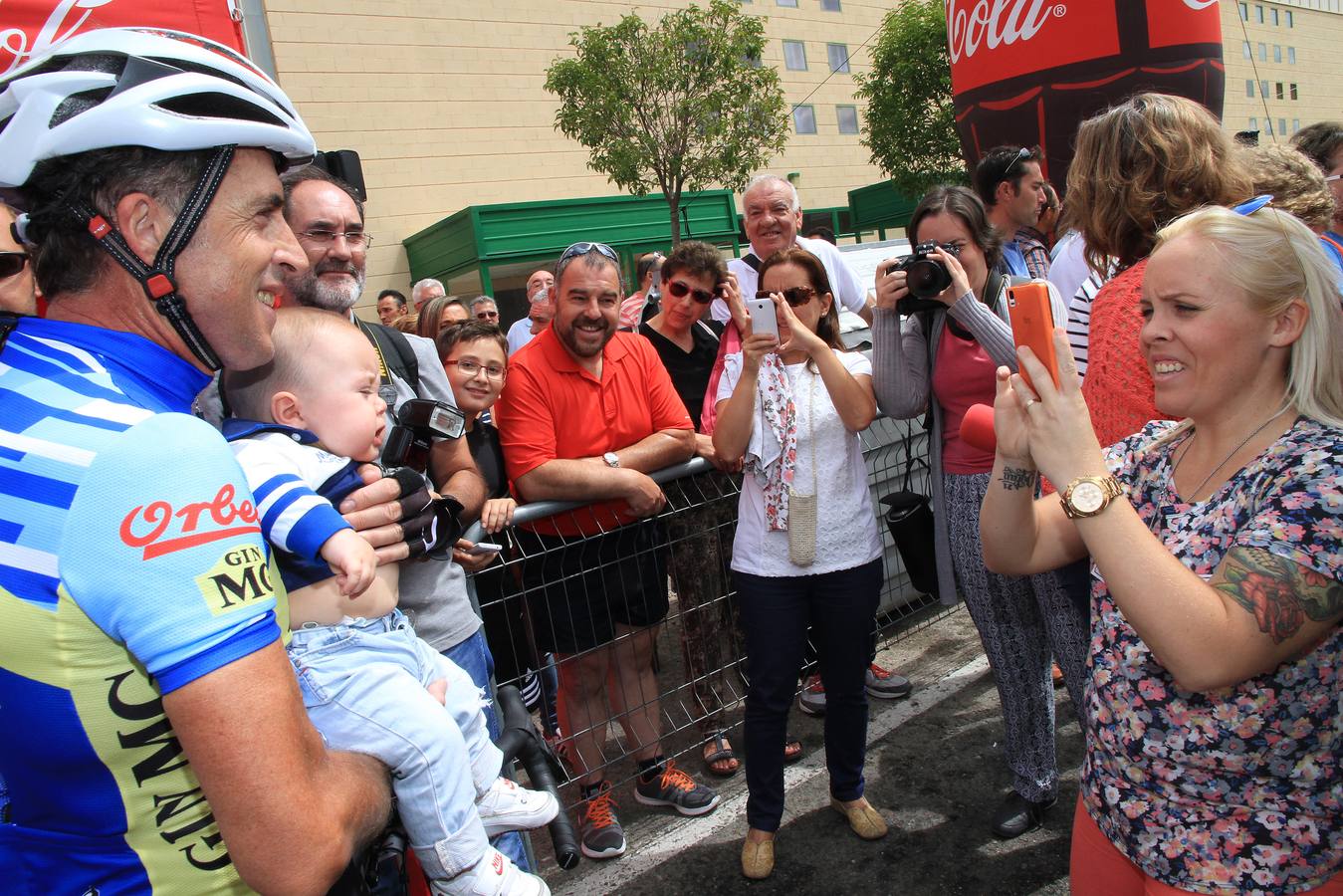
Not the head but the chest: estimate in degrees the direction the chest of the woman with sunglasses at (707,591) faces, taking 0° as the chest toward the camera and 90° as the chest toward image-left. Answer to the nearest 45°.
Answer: approximately 0°

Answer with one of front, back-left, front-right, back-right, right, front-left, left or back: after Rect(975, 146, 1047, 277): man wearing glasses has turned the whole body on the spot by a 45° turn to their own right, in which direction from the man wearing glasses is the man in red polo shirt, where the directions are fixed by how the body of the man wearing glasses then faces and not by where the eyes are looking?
right

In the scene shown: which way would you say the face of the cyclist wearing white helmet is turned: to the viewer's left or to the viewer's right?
to the viewer's right

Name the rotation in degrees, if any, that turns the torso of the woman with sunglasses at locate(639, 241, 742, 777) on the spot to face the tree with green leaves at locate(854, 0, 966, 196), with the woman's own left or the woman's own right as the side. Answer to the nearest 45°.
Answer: approximately 180°
